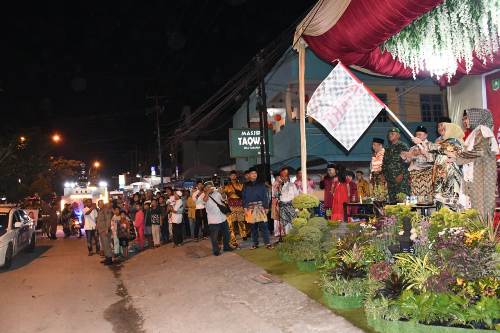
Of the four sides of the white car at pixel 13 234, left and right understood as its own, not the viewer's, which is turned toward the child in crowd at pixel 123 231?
left

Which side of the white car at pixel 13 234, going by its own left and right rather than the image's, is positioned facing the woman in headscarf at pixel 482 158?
left

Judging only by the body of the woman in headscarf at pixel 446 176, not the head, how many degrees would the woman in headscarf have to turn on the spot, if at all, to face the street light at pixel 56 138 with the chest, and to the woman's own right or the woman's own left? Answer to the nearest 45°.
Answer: approximately 45° to the woman's own right

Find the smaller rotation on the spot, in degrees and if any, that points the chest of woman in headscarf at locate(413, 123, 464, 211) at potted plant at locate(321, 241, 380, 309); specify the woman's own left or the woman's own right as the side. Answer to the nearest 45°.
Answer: approximately 45° to the woman's own left

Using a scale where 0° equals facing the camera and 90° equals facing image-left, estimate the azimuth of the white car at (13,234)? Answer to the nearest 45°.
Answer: approximately 45°

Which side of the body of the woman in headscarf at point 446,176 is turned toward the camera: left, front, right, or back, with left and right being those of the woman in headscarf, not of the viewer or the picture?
left

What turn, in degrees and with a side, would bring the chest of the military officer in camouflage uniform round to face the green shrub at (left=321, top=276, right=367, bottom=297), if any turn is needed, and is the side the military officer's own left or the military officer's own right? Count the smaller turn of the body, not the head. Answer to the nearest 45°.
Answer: approximately 45° to the military officer's own left

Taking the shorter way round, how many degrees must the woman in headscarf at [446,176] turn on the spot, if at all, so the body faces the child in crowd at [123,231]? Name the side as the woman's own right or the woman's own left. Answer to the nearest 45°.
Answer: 0° — they already face them

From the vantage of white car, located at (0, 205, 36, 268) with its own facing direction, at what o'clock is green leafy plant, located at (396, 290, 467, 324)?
The green leafy plant is roughly at 10 o'clock from the white car.
